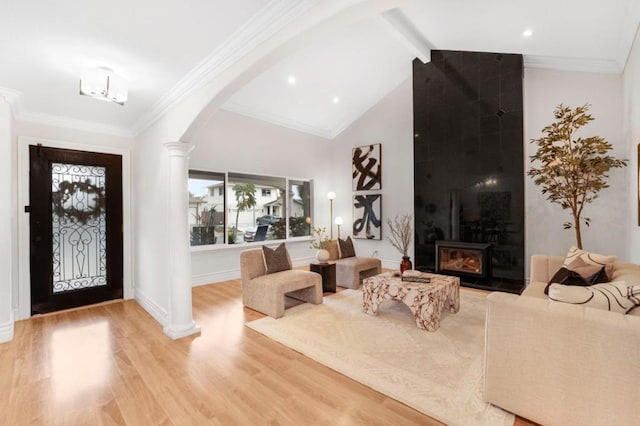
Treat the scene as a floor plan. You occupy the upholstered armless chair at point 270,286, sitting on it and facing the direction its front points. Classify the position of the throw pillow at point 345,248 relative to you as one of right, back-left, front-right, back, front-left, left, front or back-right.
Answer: left

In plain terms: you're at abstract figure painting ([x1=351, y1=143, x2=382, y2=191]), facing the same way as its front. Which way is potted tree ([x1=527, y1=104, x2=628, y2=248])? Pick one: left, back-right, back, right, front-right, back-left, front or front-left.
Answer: left

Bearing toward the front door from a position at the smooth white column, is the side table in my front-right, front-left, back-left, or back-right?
back-right

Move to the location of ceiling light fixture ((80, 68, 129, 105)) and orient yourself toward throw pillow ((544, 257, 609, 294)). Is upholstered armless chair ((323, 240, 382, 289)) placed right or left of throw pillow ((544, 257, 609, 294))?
left

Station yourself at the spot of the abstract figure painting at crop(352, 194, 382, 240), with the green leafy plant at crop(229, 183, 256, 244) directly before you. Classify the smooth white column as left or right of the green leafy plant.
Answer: left

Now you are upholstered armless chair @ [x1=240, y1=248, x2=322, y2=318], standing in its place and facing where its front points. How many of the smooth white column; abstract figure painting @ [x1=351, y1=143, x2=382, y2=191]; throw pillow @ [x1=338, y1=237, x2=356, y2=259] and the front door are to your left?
2

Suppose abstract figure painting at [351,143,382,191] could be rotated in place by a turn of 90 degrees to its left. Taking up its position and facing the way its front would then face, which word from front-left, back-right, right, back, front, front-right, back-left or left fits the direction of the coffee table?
front-right

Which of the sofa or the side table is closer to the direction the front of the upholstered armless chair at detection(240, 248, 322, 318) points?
the sofa

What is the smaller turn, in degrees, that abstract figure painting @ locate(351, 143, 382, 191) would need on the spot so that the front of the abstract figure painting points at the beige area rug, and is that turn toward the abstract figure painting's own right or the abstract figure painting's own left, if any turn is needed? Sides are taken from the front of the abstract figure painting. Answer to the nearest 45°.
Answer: approximately 45° to the abstract figure painting's own left

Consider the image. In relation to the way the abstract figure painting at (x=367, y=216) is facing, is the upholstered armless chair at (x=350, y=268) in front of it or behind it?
in front

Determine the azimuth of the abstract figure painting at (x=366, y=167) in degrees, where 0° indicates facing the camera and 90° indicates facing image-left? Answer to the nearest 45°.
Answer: approximately 45°

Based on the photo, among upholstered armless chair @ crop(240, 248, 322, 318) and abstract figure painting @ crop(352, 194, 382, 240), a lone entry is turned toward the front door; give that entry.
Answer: the abstract figure painting

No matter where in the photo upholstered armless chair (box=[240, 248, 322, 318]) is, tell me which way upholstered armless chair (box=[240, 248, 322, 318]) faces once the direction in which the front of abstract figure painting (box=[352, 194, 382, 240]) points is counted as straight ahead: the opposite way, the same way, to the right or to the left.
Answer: to the left

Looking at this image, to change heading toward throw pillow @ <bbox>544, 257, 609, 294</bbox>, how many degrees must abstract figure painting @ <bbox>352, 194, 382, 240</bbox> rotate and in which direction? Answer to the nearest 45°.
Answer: approximately 90° to its left

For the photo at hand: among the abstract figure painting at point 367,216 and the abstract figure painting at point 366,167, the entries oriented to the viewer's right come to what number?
0

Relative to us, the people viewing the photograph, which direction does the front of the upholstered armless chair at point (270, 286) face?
facing the viewer and to the right of the viewer

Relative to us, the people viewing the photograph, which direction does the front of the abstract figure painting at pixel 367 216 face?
facing the viewer and to the left of the viewer
